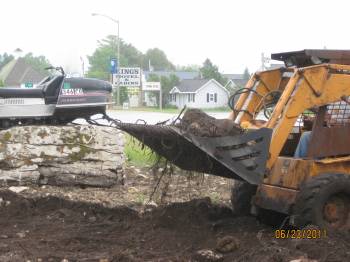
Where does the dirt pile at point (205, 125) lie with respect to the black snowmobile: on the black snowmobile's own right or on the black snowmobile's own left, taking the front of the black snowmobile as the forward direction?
on the black snowmobile's own right

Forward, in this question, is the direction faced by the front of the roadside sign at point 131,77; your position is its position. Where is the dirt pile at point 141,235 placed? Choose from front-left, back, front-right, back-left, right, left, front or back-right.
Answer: front

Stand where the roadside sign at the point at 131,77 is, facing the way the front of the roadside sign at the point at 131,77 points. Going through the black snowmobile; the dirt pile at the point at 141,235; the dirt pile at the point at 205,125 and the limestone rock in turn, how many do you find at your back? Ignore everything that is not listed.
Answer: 0

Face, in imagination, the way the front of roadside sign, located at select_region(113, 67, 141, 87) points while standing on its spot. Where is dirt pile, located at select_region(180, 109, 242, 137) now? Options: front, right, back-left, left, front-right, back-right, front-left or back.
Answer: front

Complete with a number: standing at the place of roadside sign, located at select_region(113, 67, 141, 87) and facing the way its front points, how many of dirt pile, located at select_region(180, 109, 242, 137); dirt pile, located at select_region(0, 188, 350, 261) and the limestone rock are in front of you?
3

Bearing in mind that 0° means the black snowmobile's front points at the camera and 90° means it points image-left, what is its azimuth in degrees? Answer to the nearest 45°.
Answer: approximately 270°

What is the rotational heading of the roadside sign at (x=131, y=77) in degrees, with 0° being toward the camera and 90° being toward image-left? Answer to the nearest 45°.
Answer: approximately 0°

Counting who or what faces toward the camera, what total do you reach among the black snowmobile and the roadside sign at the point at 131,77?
1

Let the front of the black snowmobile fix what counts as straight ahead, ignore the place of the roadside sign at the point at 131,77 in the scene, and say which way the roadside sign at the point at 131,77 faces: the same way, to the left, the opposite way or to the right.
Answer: to the right

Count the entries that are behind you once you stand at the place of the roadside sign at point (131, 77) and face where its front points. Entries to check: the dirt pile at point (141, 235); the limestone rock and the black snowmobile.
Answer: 0

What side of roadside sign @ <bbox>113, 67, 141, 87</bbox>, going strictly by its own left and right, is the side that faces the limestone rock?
front

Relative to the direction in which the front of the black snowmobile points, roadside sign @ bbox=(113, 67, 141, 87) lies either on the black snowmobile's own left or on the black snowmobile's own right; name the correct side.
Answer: on the black snowmobile's own left
